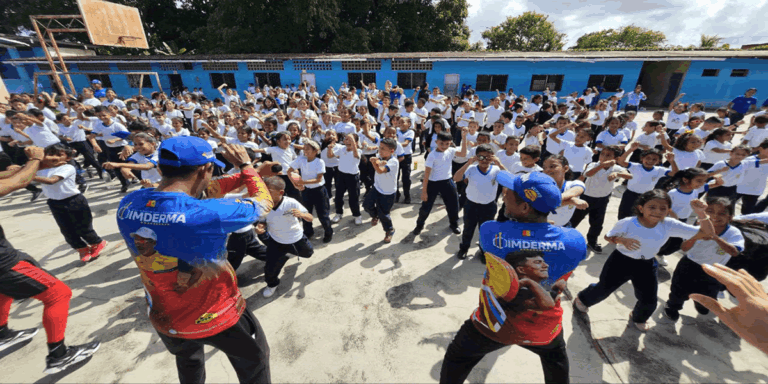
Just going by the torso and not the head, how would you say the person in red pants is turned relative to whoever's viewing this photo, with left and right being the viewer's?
facing to the right of the viewer

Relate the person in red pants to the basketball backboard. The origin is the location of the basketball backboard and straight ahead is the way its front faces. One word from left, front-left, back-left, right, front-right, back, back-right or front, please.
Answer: front-right

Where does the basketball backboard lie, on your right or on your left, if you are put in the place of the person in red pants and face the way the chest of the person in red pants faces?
on your left

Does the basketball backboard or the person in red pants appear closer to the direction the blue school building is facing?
the person in red pants

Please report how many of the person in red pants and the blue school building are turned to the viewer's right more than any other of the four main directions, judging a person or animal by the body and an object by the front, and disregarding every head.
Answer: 1

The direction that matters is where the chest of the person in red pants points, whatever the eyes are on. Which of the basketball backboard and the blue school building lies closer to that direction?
the blue school building

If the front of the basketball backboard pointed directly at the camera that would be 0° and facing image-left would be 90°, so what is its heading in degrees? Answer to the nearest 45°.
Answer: approximately 315°

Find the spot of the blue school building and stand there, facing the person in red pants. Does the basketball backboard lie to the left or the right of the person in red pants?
right

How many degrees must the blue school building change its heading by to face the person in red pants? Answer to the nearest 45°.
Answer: approximately 45° to its right
